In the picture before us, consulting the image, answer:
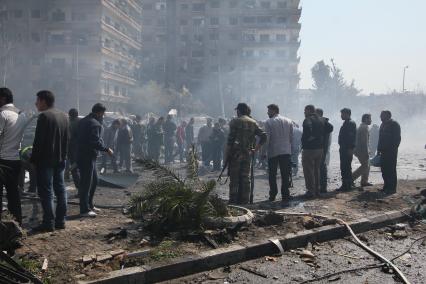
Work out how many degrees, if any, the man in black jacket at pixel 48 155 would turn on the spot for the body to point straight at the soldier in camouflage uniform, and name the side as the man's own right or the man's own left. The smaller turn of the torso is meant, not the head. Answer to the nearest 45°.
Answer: approximately 135° to the man's own right

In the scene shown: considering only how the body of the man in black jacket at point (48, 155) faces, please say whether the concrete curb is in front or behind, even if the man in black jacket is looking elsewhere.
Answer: behind

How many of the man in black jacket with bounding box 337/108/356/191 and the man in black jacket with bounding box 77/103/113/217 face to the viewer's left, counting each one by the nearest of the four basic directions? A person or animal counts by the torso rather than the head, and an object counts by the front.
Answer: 1

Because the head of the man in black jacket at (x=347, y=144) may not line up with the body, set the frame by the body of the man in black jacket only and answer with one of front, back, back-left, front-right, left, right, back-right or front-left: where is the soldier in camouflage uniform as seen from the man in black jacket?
front-left

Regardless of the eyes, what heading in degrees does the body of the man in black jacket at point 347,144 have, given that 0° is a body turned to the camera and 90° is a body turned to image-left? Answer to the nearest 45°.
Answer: approximately 90°

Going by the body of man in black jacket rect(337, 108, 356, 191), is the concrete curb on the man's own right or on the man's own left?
on the man's own left

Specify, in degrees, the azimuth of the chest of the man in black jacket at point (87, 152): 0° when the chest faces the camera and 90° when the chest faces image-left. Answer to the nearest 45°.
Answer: approximately 270°

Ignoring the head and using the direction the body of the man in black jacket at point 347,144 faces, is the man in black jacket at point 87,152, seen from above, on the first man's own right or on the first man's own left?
on the first man's own left

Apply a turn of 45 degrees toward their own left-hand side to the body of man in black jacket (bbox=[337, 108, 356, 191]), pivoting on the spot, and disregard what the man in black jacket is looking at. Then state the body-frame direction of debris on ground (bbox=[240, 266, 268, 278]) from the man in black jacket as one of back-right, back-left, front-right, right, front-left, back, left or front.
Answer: front-left

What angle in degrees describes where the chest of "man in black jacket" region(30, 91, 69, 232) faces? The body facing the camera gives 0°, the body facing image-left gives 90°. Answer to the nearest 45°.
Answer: approximately 135°

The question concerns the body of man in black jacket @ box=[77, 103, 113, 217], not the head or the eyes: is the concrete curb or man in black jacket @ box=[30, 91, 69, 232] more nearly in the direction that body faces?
the concrete curb

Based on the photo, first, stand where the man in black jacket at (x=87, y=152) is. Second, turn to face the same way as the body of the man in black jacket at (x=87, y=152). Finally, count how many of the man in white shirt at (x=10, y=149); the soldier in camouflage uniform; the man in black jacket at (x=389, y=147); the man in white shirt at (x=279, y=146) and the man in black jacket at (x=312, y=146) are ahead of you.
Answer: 4
